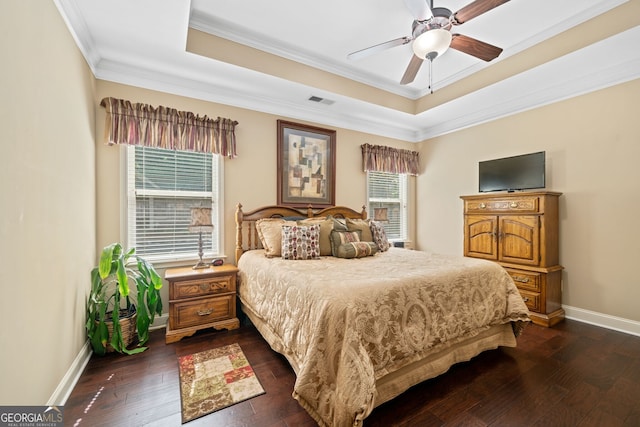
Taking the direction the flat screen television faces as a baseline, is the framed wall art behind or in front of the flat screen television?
in front

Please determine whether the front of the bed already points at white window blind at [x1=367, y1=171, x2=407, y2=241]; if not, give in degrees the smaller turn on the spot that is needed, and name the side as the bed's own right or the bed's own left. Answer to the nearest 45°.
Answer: approximately 135° to the bed's own left

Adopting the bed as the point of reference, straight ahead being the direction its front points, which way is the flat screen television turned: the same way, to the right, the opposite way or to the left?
to the right

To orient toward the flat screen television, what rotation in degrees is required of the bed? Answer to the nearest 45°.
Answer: approximately 90° to its left

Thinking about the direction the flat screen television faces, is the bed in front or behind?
in front

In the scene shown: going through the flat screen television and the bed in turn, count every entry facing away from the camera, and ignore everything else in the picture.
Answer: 0

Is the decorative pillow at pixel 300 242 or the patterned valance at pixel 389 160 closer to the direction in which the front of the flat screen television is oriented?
the decorative pillow

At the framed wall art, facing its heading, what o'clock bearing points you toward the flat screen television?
The flat screen television is roughly at 11 o'clock from the framed wall art.

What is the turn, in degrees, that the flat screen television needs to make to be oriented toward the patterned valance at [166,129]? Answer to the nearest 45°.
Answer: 0° — it already faces it

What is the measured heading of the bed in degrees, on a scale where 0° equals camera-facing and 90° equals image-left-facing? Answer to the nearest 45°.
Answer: approximately 315°

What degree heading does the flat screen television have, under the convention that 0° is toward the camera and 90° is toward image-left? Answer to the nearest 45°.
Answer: approximately 45°

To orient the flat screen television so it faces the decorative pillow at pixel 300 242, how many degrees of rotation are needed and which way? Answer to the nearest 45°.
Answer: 0° — it already faces it

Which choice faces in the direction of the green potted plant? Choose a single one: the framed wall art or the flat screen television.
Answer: the flat screen television

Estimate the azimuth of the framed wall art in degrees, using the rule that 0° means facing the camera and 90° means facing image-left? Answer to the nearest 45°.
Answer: approximately 315°
